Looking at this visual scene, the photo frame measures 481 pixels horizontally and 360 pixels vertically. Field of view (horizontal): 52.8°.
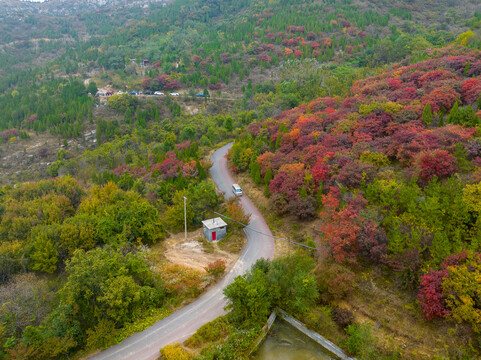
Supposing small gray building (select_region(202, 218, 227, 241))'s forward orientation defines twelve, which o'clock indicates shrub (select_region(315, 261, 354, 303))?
The shrub is roughly at 11 o'clock from the small gray building.

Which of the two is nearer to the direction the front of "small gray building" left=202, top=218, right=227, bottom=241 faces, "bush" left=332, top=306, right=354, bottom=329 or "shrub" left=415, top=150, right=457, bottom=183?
the bush

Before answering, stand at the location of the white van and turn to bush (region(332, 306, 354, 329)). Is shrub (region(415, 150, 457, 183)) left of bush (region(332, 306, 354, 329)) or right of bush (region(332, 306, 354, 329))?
left

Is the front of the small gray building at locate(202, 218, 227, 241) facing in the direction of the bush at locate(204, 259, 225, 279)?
yes

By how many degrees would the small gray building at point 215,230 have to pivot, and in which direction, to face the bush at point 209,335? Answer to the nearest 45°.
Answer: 0° — it already faces it

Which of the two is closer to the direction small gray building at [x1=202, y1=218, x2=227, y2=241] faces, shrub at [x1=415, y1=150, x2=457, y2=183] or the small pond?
the small pond

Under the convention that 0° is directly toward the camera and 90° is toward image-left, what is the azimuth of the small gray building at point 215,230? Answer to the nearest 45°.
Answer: approximately 0°

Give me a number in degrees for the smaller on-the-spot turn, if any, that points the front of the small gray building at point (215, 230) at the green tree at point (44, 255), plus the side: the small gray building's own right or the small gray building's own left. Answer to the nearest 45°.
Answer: approximately 90° to the small gray building's own right
